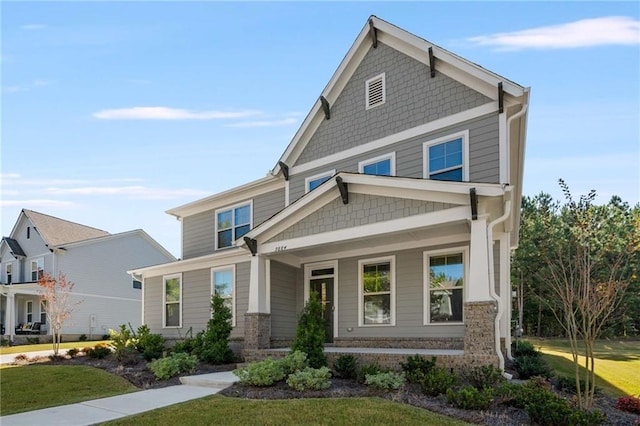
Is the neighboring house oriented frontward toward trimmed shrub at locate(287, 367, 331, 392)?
no

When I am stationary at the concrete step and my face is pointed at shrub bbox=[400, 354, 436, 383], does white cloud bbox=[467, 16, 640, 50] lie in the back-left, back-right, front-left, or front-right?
front-left

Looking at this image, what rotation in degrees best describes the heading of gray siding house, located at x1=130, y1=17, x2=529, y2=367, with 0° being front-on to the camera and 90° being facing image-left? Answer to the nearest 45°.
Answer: approximately 45°

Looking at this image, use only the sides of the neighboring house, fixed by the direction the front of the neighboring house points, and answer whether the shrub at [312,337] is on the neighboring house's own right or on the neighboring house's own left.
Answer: on the neighboring house's own left

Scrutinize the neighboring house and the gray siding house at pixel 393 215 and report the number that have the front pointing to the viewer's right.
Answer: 0

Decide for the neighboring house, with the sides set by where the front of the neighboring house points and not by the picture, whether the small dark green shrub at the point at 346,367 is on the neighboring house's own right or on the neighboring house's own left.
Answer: on the neighboring house's own left

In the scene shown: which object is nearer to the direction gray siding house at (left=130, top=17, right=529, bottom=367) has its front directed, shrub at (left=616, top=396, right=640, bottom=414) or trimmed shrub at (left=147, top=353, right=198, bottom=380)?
the trimmed shrub

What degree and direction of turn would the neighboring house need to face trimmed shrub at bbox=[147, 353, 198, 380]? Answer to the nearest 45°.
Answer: approximately 45° to its left

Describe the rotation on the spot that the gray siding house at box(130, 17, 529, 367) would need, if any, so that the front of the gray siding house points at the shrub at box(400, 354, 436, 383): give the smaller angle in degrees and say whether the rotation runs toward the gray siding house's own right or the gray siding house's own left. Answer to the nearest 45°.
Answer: approximately 45° to the gray siding house's own left

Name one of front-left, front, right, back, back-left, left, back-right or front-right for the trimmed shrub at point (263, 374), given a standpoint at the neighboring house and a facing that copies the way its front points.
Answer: front-left

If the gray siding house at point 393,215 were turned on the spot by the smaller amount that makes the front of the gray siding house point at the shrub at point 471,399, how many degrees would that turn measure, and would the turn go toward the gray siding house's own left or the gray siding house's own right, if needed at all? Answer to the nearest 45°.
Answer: approximately 45° to the gray siding house's own left

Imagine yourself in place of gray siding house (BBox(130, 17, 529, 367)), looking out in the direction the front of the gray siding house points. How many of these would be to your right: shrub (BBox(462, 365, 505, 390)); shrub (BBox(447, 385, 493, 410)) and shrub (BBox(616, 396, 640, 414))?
0

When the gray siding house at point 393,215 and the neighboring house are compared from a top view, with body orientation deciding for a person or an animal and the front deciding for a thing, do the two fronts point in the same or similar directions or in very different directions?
same or similar directions

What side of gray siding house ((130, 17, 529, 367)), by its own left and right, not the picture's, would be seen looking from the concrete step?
front

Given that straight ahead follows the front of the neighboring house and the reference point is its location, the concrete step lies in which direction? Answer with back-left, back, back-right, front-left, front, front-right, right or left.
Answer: front-left

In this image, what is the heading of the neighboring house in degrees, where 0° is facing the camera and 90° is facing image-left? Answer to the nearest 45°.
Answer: approximately 45°

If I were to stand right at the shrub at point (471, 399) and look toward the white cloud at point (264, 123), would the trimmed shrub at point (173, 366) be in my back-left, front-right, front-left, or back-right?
front-left

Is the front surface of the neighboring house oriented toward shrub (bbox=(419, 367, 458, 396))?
no
